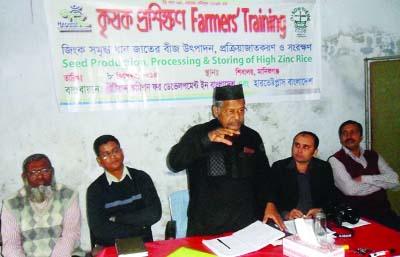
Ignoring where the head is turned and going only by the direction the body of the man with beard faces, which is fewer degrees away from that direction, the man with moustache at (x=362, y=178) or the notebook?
the notebook

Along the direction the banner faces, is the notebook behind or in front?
in front

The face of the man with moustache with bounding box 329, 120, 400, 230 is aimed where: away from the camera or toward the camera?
toward the camera

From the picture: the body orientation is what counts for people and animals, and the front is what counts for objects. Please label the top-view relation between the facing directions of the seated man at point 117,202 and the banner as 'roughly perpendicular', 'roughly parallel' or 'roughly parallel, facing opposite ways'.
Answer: roughly parallel

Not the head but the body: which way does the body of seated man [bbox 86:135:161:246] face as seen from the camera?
toward the camera

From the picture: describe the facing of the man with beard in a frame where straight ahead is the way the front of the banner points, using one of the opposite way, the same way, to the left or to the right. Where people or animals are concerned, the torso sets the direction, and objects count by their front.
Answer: the same way

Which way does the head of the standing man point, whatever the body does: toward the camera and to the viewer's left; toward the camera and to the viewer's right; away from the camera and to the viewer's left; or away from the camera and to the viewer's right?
toward the camera and to the viewer's right

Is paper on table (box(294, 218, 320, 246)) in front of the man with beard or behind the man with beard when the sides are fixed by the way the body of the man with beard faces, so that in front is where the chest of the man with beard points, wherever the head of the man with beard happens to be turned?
in front

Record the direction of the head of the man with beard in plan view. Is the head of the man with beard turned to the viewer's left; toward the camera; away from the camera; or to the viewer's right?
toward the camera

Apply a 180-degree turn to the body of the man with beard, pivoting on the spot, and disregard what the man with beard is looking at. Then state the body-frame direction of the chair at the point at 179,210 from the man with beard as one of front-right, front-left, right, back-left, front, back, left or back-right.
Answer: right

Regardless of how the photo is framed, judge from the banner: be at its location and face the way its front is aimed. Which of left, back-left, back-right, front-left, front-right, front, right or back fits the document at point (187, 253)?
front

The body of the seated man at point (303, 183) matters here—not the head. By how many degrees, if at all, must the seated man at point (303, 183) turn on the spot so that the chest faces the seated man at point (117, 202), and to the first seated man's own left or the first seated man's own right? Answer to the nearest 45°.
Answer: approximately 45° to the first seated man's own right

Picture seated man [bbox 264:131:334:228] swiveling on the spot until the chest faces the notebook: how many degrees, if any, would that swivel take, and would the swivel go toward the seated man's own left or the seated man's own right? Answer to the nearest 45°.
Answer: approximately 45° to the seated man's own right

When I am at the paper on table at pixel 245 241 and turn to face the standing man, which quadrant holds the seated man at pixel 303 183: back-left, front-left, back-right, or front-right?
front-right

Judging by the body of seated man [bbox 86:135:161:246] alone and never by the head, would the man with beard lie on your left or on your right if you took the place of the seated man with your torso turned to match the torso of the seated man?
on your right

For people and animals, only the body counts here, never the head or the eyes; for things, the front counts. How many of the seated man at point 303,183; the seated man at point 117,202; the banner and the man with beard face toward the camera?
4

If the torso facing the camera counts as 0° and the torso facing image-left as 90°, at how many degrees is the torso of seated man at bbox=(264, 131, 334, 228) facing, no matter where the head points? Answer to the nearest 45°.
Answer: approximately 0°

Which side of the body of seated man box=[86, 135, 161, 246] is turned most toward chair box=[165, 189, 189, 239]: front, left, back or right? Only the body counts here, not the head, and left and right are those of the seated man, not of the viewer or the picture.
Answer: left
